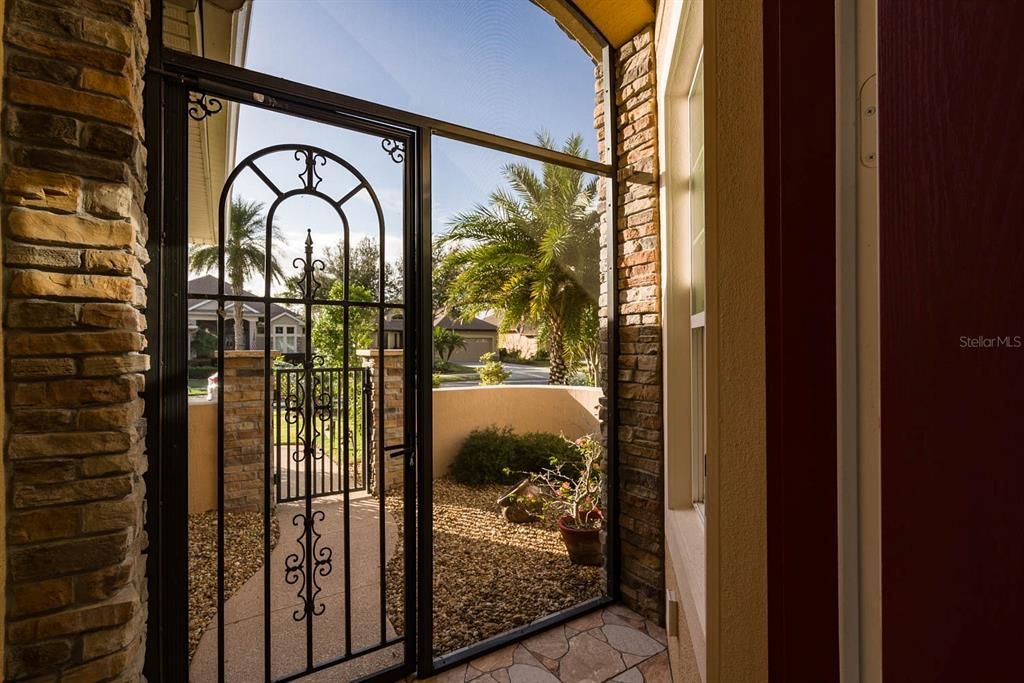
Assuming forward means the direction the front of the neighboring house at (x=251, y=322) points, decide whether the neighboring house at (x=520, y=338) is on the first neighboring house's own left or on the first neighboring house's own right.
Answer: on the first neighboring house's own left

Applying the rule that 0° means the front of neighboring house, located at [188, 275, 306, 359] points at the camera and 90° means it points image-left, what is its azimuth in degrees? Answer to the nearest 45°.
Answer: approximately 0°

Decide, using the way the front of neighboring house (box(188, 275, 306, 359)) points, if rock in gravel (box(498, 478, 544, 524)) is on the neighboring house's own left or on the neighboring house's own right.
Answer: on the neighboring house's own left

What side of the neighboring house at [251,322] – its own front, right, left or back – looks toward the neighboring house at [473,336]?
left

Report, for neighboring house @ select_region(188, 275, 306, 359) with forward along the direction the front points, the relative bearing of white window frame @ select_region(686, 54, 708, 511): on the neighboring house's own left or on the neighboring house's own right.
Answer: on the neighboring house's own left

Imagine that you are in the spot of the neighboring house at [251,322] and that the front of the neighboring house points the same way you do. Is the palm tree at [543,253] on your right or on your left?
on your left
